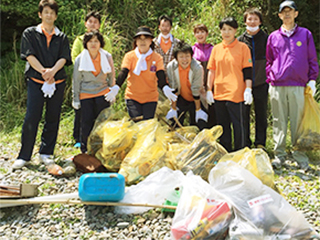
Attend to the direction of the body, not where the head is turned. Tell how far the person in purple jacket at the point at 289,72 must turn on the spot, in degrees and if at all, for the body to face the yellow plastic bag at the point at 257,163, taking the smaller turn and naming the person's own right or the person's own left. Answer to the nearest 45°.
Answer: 0° — they already face it

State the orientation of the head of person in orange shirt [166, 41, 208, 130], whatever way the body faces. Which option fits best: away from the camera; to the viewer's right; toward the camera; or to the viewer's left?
toward the camera

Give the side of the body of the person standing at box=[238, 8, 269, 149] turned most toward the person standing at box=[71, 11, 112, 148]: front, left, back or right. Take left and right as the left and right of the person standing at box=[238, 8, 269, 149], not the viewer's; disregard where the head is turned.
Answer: right

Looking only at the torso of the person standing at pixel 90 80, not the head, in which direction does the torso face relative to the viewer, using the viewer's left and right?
facing the viewer

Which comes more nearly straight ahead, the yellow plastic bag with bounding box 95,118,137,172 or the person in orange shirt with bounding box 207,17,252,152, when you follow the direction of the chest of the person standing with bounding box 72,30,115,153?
the yellow plastic bag

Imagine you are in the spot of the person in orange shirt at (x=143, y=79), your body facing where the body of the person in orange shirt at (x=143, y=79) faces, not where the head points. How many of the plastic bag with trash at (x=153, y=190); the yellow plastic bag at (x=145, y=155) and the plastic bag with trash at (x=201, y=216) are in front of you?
3

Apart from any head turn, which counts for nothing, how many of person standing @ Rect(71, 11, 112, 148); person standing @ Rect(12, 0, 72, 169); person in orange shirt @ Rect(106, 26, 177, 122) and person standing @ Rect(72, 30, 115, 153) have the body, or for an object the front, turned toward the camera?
4

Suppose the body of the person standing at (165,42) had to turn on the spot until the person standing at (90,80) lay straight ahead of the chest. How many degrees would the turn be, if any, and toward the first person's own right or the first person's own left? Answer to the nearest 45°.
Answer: approximately 45° to the first person's own right

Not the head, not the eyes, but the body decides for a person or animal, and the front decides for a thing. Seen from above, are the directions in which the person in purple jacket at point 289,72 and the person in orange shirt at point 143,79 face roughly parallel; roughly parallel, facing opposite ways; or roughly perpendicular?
roughly parallel

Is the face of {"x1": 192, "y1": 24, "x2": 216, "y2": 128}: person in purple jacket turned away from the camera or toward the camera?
toward the camera

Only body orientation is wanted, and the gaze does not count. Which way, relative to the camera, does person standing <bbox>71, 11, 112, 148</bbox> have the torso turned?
toward the camera

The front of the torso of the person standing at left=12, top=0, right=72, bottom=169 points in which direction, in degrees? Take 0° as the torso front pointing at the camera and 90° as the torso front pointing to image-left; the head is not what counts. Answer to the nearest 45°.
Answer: approximately 0°

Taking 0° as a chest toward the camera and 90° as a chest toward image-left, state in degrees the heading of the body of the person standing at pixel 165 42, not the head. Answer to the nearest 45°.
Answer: approximately 0°

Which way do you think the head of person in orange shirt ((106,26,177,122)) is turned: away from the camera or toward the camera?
toward the camera

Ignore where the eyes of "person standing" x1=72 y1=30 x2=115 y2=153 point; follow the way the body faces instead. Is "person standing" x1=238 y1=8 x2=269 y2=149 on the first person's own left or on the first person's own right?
on the first person's own left

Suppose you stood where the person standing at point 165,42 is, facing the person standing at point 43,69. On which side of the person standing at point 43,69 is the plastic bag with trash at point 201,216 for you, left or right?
left
